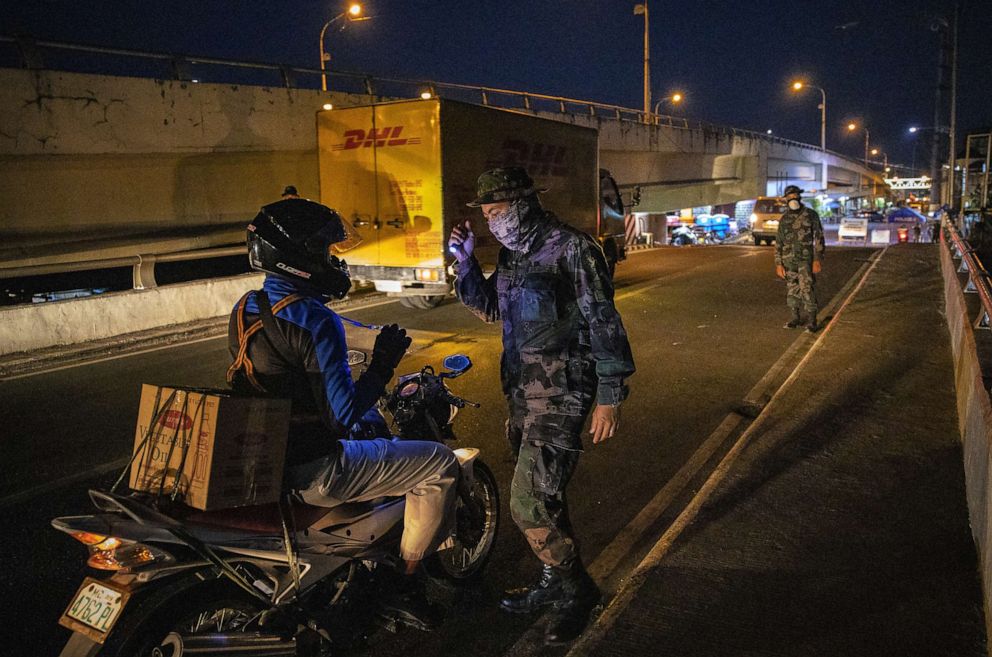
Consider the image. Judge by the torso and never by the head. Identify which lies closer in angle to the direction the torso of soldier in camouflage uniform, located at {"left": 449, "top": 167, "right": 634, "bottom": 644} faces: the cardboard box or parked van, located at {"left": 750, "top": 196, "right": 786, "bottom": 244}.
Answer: the cardboard box

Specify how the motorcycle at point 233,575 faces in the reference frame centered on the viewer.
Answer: facing away from the viewer and to the right of the viewer

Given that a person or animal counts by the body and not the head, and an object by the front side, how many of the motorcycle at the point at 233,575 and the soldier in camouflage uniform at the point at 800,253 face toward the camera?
1

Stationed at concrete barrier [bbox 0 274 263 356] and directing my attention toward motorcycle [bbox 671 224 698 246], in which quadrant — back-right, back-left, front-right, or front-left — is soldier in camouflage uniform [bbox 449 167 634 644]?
back-right

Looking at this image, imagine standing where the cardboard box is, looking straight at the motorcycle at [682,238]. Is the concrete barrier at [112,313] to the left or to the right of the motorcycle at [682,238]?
left

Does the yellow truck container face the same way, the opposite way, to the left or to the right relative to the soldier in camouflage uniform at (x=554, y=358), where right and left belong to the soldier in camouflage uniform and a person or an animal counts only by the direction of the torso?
the opposite way

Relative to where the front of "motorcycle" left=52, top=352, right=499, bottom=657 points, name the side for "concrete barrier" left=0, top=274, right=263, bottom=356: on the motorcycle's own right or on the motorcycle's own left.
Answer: on the motorcycle's own left

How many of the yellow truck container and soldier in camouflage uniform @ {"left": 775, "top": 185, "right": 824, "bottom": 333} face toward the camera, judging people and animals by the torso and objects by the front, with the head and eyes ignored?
1
